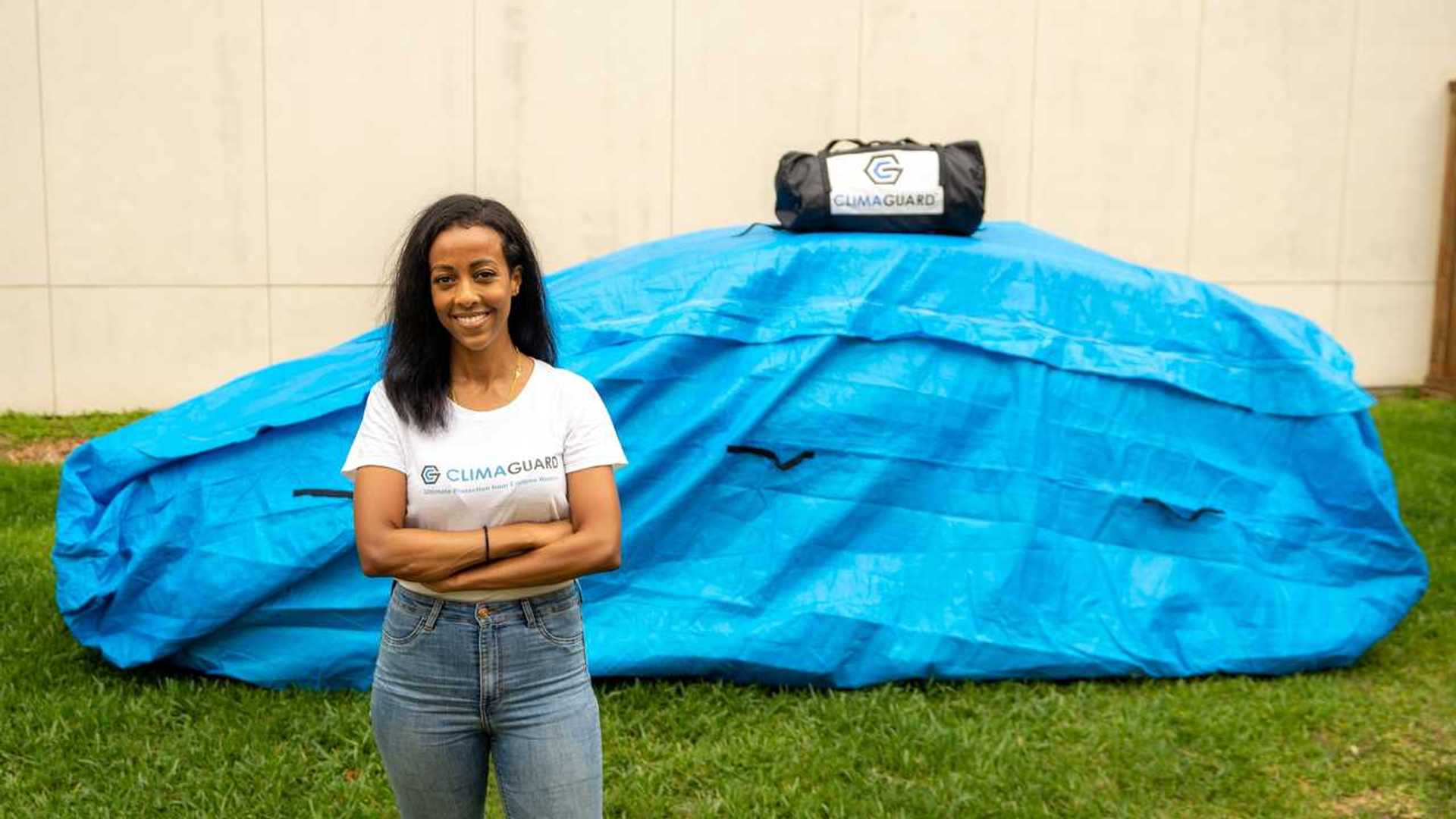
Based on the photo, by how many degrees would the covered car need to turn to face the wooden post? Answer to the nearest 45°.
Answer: approximately 135° to its right

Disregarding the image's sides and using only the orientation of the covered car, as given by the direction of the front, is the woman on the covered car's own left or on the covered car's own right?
on the covered car's own left

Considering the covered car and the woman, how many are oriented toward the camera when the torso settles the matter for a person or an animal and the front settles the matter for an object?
1

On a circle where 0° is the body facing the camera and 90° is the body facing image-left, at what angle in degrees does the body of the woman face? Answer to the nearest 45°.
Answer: approximately 0°

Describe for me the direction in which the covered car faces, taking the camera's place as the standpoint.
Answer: facing to the left of the viewer

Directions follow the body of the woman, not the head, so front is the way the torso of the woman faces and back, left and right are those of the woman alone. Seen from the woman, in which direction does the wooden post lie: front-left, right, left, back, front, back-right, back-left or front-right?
back-left

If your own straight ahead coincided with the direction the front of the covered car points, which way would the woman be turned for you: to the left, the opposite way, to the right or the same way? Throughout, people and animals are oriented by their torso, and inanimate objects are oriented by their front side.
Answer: to the left
